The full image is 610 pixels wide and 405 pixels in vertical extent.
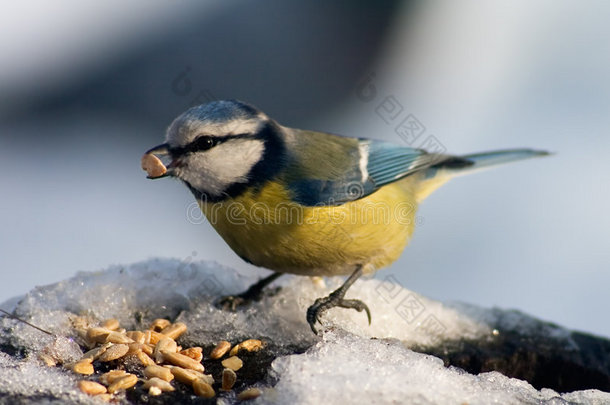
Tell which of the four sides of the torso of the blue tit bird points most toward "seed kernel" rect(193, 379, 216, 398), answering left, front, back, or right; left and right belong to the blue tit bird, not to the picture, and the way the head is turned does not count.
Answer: left

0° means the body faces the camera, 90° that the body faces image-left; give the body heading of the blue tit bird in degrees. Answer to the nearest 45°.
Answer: approximately 90°

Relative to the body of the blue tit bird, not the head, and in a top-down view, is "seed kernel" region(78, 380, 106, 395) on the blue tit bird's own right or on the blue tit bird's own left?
on the blue tit bird's own left

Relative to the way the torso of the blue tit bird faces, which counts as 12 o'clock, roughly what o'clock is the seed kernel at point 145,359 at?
The seed kernel is roughly at 10 o'clock from the blue tit bird.

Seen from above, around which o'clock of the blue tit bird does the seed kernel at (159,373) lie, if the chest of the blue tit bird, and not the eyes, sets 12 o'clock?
The seed kernel is roughly at 10 o'clock from the blue tit bird.

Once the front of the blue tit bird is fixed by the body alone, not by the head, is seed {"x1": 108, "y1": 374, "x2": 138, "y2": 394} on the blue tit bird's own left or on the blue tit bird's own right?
on the blue tit bird's own left
